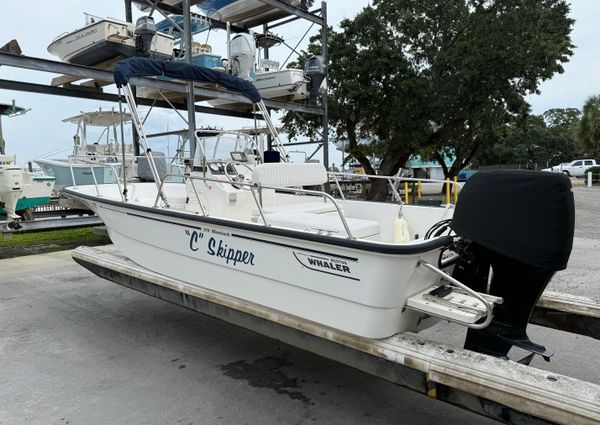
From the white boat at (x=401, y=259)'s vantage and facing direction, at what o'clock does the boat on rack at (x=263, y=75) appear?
The boat on rack is roughly at 1 o'clock from the white boat.

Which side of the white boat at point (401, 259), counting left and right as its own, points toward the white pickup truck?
right

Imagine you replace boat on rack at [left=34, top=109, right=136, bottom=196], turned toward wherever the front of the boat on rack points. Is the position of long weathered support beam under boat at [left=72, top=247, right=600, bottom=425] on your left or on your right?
on your left

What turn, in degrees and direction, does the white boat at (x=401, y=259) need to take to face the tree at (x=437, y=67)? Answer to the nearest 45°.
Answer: approximately 45° to its right

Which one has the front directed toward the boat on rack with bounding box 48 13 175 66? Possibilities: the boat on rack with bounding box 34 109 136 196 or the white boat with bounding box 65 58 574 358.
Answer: the white boat

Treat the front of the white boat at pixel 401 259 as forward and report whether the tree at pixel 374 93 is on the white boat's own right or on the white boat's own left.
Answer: on the white boat's own right

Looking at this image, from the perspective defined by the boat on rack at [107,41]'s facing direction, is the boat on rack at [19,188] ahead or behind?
ahead

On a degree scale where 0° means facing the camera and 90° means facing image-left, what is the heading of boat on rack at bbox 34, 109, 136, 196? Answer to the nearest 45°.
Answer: approximately 90°

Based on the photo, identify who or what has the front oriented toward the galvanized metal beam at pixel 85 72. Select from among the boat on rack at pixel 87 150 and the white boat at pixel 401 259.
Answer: the white boat

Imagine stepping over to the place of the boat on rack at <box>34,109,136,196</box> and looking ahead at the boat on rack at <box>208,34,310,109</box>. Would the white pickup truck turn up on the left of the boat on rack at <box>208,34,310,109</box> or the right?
left

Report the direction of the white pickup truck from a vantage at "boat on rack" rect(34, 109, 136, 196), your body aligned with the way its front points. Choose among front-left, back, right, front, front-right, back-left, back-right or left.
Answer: back
